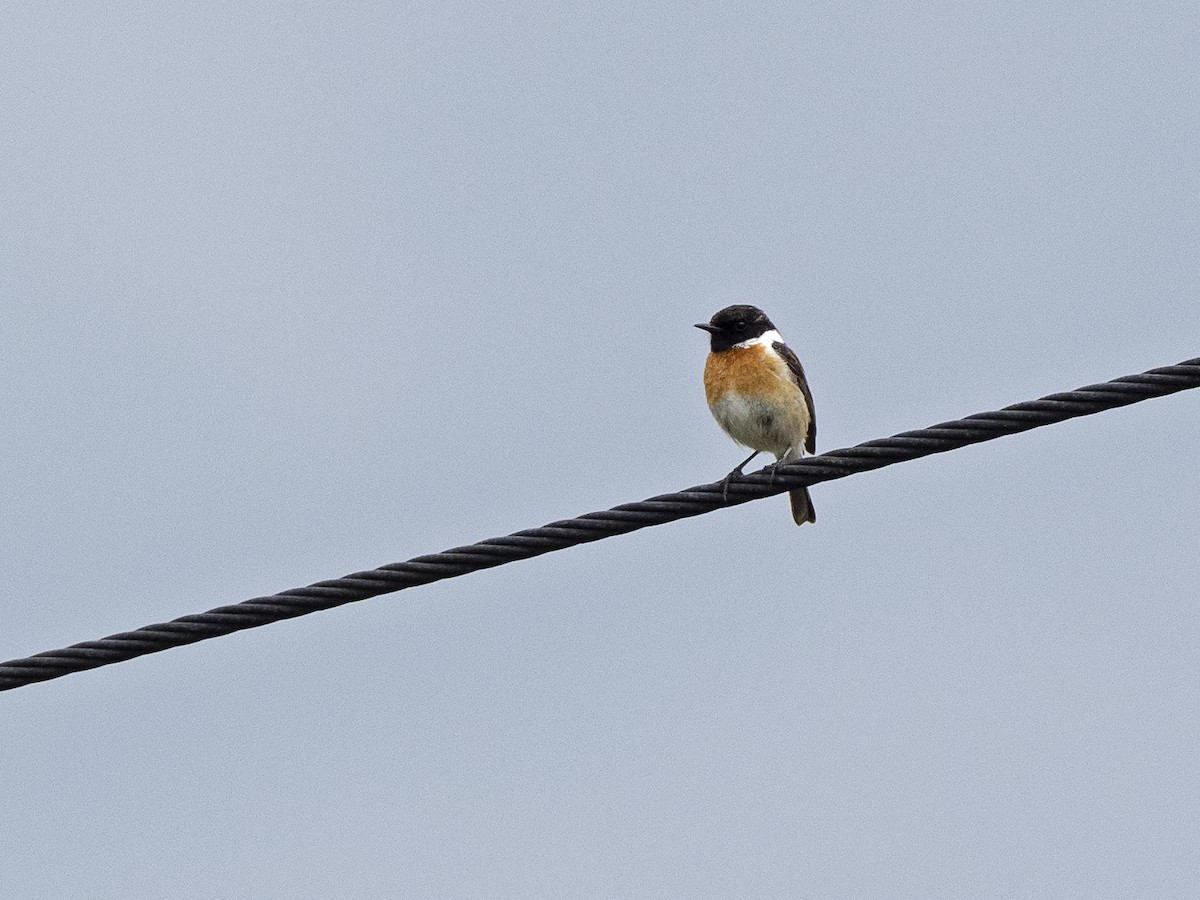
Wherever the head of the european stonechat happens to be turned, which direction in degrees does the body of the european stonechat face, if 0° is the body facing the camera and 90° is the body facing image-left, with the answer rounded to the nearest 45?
approximately 45°
